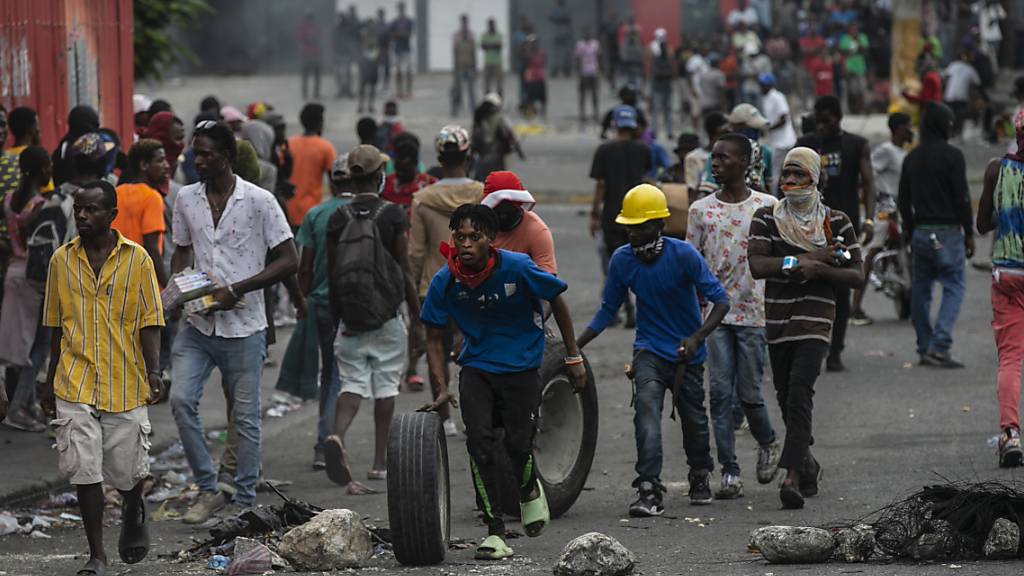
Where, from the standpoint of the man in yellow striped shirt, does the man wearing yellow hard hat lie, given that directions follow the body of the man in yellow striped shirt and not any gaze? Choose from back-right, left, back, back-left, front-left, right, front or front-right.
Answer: left

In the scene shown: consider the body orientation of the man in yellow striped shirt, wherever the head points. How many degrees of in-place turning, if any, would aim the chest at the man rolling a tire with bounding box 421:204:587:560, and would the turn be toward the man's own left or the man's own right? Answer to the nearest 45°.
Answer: approximately 90° to the man's own left

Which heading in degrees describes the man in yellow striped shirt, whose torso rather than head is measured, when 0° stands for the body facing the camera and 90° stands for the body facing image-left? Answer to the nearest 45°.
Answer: approximately 0°

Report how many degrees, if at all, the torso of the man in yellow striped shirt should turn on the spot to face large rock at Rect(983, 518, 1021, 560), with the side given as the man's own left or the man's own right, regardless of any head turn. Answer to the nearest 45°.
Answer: approximately 45° to the man's own left

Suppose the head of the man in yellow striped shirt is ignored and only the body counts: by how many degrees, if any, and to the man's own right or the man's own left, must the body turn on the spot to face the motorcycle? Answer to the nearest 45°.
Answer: approximately 135° to the man's own left

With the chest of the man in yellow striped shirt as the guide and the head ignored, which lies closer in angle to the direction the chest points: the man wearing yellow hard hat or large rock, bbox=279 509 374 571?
the large rock

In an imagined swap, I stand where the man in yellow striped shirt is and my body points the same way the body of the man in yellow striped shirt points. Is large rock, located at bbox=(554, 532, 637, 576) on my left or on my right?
on my left

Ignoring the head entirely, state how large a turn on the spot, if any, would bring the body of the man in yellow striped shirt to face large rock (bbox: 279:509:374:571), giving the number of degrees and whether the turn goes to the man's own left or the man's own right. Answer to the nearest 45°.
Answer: approximately 45° to the man's own left

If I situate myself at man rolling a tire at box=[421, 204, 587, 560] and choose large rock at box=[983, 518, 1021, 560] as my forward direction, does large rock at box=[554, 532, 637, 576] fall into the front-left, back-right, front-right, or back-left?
front-right

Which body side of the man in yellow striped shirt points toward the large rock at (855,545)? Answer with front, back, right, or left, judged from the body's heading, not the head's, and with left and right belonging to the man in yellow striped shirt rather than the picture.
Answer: left
